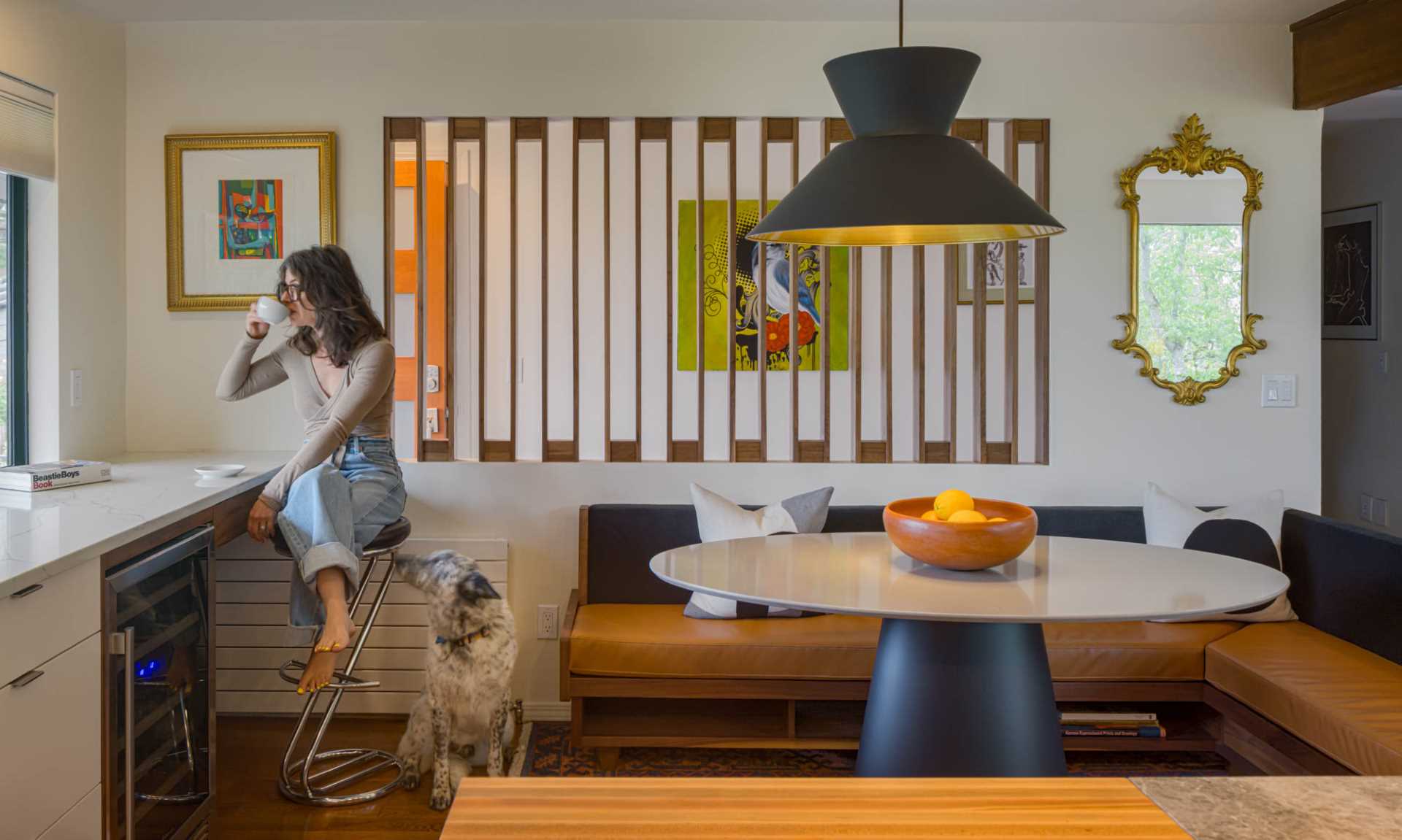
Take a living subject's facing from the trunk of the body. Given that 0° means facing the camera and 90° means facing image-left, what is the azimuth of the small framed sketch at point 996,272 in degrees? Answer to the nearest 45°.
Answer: approximately 0°

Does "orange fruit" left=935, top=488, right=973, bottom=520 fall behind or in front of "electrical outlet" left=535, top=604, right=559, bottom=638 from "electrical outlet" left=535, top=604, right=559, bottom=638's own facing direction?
in front

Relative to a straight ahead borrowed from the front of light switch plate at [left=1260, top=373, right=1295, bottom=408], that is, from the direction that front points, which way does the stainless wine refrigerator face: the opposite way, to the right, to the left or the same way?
to the left

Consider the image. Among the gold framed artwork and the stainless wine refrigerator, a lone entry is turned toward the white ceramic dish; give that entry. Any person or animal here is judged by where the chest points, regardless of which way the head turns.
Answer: the gold framed artwork

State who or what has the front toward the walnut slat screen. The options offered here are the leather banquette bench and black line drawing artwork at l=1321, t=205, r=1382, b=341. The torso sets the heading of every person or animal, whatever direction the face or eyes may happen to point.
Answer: the black line drawing artwork

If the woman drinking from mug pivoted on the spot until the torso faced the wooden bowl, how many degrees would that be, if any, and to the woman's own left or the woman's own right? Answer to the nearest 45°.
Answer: approximately 90° to the woman's own left

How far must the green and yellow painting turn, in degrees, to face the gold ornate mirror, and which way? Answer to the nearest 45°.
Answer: approximately 45° to its left

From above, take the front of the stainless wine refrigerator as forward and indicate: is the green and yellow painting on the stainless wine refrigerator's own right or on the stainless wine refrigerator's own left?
on the stainless wine refrigerator's own left

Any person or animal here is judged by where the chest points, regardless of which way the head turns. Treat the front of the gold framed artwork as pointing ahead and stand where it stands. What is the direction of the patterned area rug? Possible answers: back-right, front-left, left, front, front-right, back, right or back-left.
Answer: front-left

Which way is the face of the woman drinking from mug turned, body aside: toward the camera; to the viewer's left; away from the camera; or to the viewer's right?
to the viewer's left

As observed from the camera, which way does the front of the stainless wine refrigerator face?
facing the viewer and to the right of the viewer

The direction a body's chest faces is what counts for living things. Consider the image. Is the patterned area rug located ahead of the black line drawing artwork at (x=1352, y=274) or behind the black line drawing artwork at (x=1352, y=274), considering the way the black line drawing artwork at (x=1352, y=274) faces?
ahead

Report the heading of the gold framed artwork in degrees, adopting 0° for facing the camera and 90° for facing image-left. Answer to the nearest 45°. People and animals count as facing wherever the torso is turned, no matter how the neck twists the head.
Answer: approximately 0°
